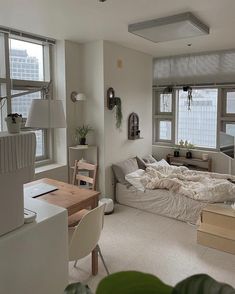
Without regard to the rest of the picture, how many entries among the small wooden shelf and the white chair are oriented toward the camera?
1

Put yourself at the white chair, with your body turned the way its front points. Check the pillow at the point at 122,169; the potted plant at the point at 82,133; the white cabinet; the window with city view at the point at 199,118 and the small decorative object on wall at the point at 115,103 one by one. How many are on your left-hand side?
1

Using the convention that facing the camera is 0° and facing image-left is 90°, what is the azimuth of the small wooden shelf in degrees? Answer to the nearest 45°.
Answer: approximately 0°

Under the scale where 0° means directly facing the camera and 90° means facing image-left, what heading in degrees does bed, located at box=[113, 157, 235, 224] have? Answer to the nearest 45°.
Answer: approximately 315°

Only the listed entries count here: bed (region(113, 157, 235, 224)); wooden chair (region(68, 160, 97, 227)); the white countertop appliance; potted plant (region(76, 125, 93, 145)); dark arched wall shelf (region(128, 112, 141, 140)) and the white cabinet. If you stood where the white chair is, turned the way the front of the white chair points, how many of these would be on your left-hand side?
2

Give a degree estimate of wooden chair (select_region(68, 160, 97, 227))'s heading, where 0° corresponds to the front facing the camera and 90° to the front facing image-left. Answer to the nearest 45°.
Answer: approximately 45°

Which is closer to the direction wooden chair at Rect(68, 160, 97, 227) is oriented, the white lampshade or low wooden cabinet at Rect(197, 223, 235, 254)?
the white lampshade

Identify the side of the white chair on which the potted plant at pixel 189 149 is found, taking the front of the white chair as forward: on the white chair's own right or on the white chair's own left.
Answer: on the white chair's own right

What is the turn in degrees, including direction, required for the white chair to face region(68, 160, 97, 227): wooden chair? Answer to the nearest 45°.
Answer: approximately 45° to its right

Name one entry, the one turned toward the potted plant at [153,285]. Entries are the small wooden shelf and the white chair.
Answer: the small wooden shelf

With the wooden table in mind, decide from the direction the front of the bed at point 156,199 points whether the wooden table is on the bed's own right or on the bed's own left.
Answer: on the bed's own right

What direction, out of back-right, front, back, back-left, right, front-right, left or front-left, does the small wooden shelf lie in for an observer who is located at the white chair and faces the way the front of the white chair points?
front-right

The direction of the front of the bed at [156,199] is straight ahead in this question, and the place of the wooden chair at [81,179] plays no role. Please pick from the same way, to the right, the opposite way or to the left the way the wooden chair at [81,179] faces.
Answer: to the right

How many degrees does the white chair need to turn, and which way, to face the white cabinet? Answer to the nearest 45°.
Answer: approximately 90° to its left

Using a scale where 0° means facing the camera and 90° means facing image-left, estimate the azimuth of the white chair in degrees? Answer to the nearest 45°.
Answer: approximately 135°
